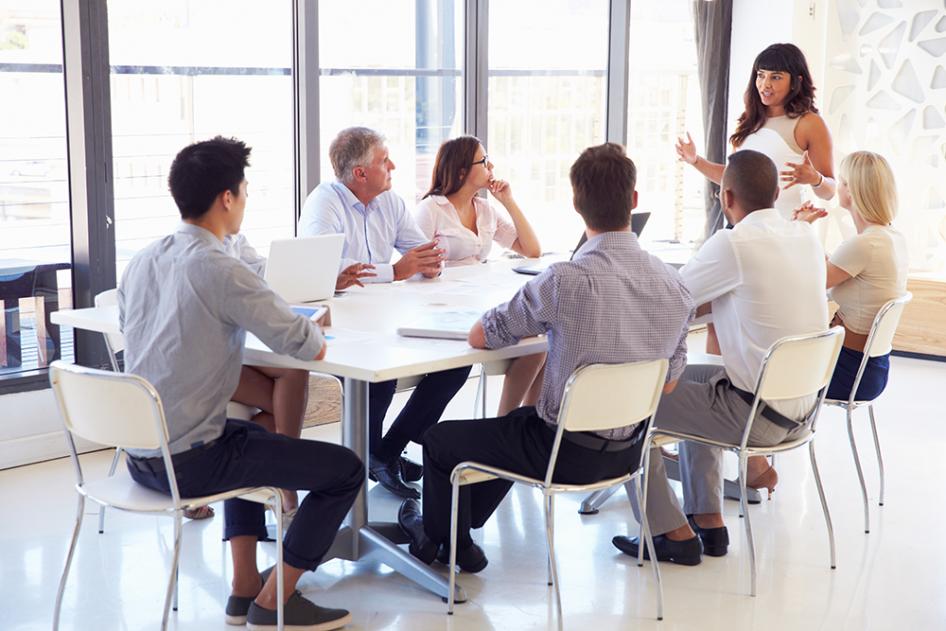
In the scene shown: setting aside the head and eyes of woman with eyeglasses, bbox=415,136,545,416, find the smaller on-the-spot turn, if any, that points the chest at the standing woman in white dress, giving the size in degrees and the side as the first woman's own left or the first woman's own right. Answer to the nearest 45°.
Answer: approximately 45° to the first woman's own left

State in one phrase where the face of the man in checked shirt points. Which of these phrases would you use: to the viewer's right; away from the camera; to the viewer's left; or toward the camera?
away from the camera

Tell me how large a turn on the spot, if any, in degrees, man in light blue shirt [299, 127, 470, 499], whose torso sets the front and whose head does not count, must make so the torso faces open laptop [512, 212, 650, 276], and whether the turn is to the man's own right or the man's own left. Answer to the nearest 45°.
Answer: approximately 45° to the man's own left

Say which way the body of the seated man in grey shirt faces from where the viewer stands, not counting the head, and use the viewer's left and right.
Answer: facing away from the viewer and to the right of the viewer

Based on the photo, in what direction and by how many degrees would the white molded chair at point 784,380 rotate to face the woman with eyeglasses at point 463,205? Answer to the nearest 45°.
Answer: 0° — it already faces them

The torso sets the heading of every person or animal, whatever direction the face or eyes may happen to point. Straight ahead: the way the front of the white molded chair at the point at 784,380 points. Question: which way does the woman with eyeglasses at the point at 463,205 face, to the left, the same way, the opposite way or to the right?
the opposite way

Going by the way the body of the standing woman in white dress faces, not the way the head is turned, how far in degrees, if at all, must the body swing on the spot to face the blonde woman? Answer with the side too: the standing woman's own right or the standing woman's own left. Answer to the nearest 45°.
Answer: approximately 45° to the standing woman's own left

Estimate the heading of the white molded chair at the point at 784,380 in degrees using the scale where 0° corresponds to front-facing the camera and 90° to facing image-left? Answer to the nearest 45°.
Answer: approximately 135°

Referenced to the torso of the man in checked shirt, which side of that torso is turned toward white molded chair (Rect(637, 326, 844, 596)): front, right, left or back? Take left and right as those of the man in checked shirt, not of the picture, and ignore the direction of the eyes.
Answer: right
